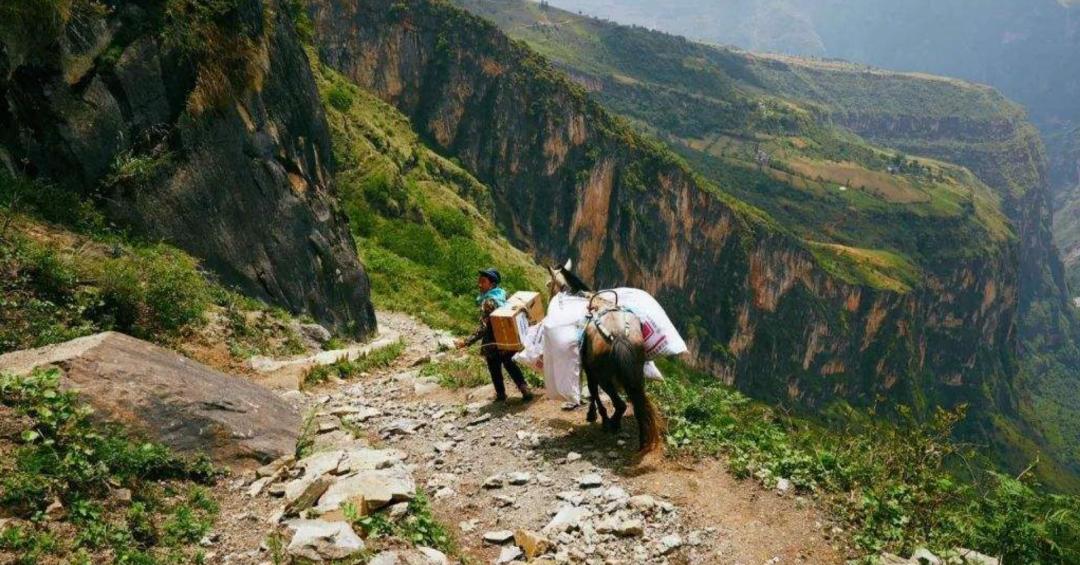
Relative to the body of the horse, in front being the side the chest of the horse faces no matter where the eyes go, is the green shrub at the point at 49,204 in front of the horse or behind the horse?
in front

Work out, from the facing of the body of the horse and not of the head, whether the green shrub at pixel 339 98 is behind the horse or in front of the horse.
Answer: in front

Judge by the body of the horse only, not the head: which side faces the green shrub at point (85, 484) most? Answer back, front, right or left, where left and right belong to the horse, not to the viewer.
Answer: left

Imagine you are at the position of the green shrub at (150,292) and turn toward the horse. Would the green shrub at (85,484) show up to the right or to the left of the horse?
right

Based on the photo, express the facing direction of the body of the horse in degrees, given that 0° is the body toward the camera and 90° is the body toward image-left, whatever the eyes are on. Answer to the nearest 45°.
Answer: approximately 135°
